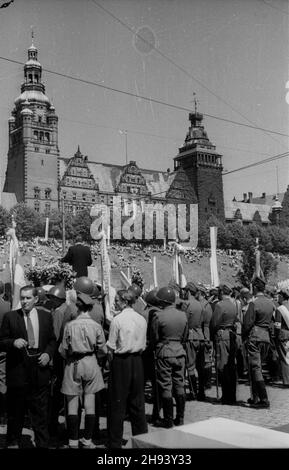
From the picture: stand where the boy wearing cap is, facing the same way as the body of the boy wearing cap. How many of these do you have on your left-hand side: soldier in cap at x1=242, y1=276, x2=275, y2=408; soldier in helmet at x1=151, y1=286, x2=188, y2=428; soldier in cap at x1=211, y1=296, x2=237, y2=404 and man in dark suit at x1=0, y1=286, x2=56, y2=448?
1

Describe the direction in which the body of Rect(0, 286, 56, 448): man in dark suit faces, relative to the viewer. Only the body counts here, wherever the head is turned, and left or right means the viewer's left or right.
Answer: facing the viewer

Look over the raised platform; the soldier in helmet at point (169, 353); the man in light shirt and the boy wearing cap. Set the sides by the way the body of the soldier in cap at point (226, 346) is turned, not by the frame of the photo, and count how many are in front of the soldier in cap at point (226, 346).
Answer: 0

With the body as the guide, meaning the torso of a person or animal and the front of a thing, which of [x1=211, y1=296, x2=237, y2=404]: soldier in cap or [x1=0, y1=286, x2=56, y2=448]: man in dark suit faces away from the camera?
the soldier in cap

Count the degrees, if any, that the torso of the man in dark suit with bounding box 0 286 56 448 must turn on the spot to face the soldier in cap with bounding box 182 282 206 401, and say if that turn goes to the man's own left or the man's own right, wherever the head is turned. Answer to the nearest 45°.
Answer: approximately 135° to the man's own left

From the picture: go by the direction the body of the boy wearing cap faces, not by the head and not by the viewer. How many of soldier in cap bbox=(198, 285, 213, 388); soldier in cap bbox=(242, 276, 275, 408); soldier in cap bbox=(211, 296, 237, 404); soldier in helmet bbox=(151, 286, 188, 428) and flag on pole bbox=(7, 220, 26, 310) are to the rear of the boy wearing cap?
0

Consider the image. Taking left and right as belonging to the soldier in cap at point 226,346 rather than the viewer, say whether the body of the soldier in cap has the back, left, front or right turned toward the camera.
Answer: back

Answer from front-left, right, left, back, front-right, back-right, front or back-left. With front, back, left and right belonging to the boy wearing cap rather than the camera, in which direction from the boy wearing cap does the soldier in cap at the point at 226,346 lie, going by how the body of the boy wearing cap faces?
front-right

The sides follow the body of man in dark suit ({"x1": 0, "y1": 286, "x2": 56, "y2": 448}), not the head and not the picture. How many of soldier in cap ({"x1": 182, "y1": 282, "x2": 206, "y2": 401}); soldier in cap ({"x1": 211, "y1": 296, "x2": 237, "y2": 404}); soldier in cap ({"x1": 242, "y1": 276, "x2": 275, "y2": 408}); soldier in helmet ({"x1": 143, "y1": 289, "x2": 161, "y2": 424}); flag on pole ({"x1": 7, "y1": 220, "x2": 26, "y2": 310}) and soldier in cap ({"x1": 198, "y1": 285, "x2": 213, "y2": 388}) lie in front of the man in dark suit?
0

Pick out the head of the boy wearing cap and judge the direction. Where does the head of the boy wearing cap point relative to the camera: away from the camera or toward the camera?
away from the camera

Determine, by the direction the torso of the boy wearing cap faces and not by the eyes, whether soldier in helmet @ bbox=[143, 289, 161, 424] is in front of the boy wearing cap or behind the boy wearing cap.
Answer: in front

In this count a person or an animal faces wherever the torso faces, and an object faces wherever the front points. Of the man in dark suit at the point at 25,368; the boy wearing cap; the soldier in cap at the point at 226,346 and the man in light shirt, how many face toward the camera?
1

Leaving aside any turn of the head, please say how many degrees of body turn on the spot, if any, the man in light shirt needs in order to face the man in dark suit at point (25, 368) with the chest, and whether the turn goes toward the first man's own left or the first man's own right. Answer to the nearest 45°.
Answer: approximately 45° to the first man's own left

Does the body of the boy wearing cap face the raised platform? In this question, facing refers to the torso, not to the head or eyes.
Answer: no

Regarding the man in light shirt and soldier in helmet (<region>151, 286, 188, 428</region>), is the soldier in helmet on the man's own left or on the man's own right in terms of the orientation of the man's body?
on the man's own right

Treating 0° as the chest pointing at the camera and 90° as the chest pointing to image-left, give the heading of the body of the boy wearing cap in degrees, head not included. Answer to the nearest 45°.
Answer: approximately 180°

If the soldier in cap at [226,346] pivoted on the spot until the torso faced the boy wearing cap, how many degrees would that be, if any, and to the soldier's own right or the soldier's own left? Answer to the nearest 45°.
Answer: approximately 135° to the soldier's own left

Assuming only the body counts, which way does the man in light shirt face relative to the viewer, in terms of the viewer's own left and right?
facing away from the viewer and to the left of the viewer
